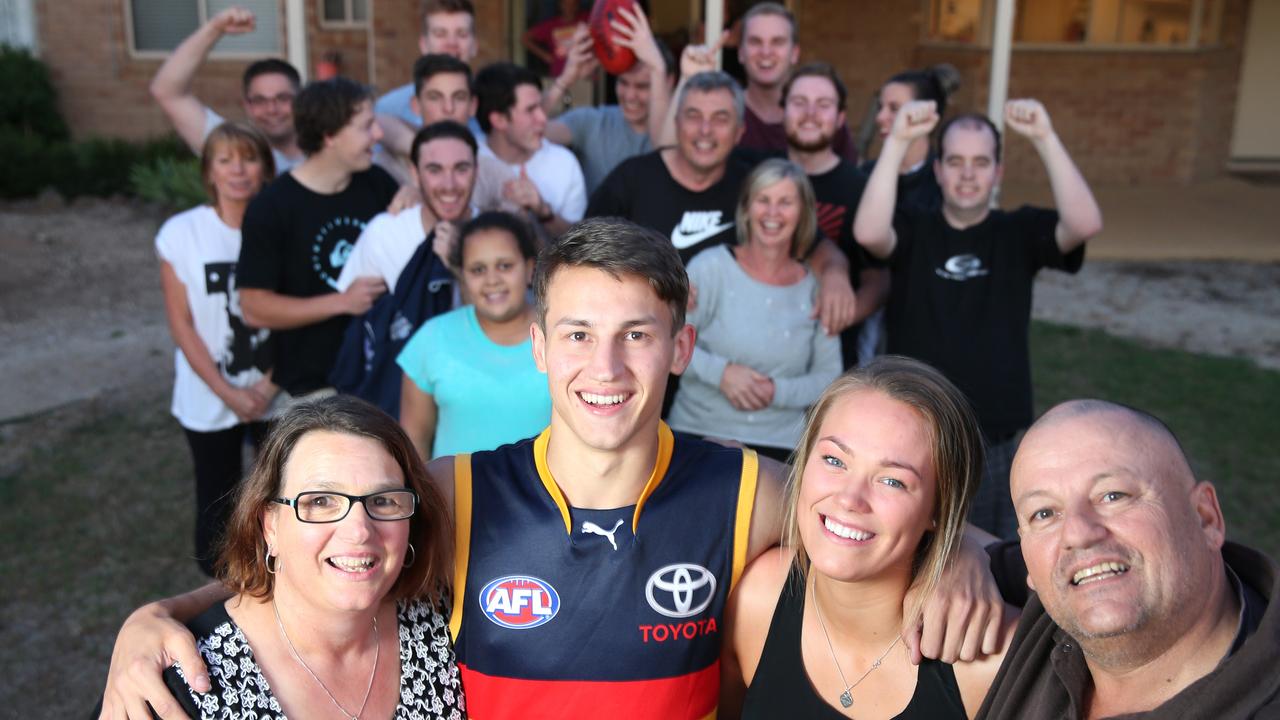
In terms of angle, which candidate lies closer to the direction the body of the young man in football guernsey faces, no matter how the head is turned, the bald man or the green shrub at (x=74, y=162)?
the bald man

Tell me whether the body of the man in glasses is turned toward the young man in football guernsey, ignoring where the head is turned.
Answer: yes

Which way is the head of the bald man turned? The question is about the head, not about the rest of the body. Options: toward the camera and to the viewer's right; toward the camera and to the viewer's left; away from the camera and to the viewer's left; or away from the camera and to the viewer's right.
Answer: toward the camera and to the viewer's left

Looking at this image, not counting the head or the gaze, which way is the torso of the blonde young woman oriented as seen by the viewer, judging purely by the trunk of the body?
toward the camera

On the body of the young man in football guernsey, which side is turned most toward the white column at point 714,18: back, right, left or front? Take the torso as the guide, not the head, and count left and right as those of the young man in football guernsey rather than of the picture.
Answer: back

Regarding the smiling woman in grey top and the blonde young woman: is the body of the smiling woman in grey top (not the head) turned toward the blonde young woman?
yes

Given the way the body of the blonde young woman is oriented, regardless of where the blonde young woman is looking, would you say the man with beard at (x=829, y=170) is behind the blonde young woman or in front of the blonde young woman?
behind

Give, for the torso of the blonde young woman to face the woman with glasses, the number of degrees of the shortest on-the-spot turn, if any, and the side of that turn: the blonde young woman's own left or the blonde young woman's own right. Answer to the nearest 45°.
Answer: approximately 90° to the blonde young woman's own right

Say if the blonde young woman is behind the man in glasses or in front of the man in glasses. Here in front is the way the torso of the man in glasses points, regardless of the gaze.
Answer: in front

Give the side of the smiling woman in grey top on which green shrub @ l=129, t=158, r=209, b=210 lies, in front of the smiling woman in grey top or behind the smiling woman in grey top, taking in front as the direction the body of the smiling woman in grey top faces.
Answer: behind

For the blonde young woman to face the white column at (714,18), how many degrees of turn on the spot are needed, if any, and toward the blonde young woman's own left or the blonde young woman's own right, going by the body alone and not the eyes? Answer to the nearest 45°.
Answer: approximately 180°

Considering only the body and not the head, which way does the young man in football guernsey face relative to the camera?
toward the camera

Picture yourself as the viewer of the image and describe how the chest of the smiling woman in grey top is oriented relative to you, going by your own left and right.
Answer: facing the viewer
